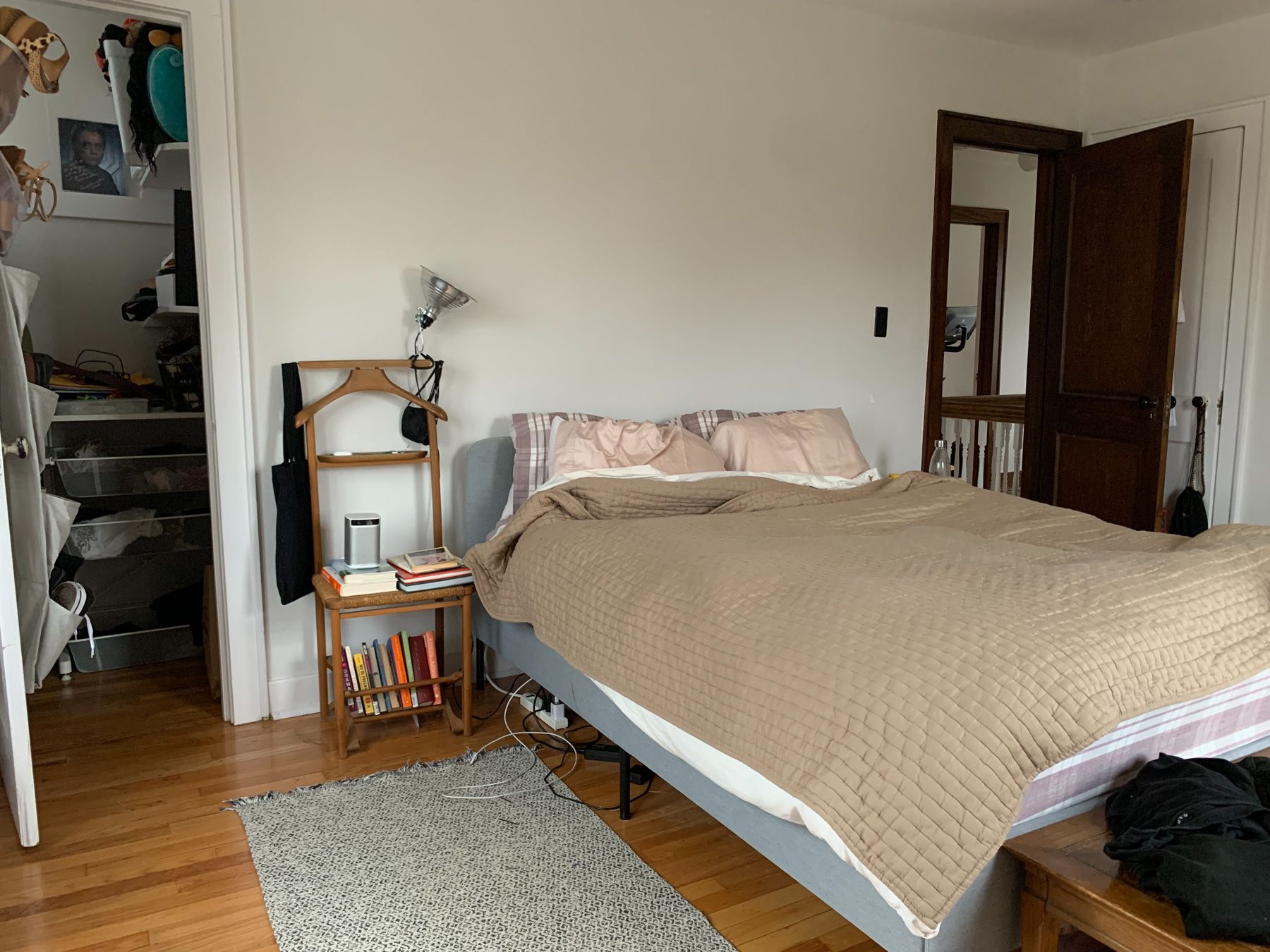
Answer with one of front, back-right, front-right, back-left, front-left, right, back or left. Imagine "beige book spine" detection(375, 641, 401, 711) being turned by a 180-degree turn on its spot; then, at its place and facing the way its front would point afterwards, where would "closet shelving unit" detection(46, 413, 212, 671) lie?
front-left

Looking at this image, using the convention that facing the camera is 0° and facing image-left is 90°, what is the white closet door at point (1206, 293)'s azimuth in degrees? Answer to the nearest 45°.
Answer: approximately 45°

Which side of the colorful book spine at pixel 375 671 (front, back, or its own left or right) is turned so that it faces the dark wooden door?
left

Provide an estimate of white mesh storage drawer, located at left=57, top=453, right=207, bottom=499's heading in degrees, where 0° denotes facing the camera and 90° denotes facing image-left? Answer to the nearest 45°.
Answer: approximately 0°

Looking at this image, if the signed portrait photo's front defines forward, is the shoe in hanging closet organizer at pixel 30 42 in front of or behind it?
in front

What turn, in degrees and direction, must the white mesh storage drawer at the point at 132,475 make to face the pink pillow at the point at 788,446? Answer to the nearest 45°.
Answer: approximately 45° to its left

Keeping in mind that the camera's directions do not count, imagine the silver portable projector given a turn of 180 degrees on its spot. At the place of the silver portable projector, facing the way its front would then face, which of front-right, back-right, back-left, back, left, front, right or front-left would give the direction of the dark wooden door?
right
